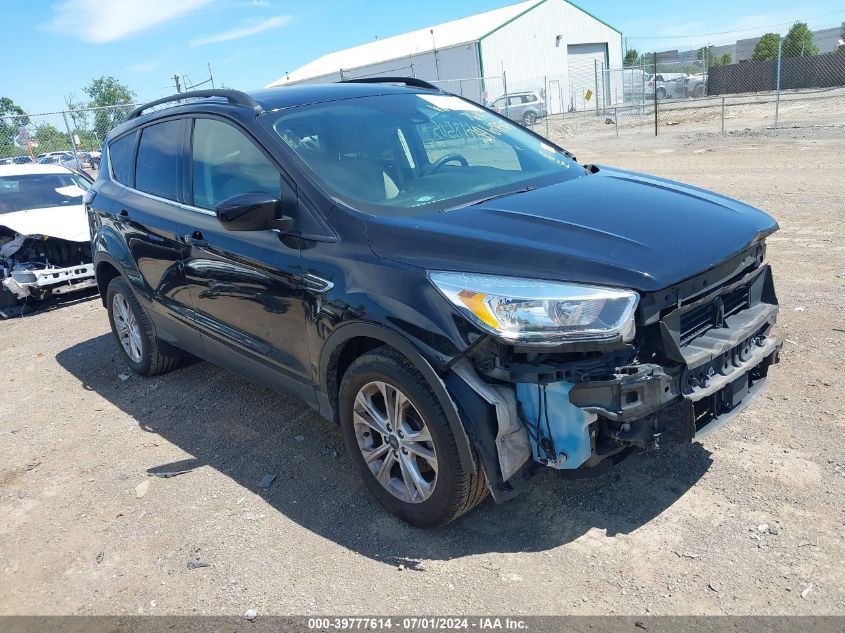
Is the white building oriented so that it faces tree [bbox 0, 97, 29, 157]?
no

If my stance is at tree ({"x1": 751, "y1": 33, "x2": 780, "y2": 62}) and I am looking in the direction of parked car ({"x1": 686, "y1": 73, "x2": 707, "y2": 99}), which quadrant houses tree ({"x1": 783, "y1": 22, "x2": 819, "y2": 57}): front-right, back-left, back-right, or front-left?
back-left

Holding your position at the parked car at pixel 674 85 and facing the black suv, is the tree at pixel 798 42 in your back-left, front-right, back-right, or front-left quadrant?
back-left

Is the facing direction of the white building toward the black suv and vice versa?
no

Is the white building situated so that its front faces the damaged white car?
no

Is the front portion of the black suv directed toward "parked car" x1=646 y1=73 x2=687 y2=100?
no

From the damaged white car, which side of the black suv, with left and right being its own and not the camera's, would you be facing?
back

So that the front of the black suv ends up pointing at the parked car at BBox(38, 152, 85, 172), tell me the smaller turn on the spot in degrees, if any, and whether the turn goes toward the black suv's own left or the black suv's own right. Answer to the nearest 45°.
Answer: approximately 180°

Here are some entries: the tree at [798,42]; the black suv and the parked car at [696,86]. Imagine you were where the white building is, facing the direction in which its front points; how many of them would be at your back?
0

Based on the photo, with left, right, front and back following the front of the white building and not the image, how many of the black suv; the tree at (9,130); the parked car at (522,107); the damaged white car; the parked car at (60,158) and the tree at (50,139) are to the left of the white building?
0

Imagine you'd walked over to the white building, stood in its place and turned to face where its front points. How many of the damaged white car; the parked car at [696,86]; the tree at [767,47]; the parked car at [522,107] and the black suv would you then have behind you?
0

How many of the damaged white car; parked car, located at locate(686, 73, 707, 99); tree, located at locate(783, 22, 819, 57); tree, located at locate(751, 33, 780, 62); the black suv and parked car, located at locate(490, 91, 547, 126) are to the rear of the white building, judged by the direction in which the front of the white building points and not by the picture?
0

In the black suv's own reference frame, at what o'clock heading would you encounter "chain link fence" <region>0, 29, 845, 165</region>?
The chain link fence is roughly at 8 o'clock from the black suv.

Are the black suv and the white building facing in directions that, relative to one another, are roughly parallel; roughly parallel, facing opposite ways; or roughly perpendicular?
roughly parallel

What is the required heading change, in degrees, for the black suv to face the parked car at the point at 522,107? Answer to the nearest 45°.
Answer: approximately 135° to its left

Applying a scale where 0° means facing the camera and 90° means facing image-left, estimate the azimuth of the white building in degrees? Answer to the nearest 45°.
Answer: approximately 315°

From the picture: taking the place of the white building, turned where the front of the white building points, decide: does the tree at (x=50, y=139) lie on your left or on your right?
on your right

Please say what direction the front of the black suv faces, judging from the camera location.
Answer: facing the viewer and to the right of the viewer
